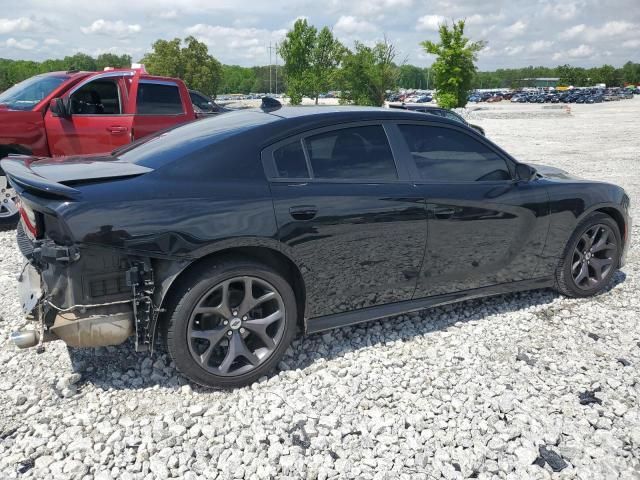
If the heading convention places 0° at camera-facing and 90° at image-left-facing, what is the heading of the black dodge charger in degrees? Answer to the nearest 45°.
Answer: approximately 225°

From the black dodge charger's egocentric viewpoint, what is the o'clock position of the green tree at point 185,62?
The green tree is roughly at 10 o'clock from the black dodge charger.

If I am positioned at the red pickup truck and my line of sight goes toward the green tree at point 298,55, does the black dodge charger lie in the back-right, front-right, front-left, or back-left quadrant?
back-right

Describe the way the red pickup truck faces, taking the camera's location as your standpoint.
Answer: facing the viewer and to the left of the viewer

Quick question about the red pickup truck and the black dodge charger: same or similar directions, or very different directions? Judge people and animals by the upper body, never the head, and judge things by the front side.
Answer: very different directions

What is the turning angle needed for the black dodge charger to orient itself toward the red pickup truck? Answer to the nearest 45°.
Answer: approximately 90° to its left

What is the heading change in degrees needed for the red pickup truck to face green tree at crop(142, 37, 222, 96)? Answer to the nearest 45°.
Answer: approximately 135° to its right

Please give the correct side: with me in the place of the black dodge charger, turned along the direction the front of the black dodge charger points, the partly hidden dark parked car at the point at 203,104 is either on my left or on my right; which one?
on my left
